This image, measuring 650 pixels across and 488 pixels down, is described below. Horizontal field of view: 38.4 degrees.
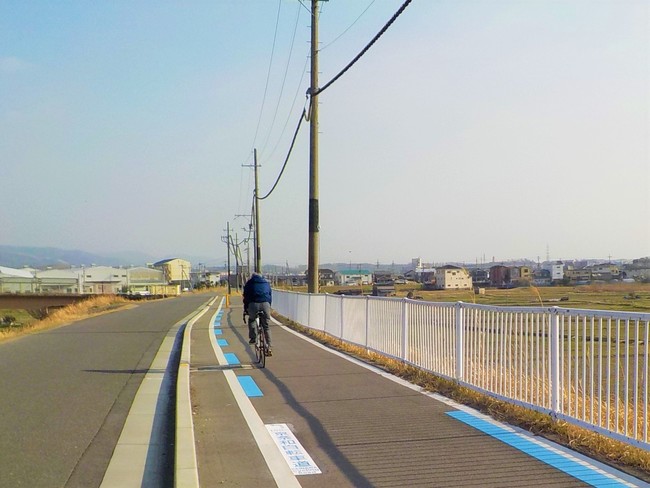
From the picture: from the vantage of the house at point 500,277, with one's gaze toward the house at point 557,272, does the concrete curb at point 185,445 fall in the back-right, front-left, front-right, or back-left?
back-right

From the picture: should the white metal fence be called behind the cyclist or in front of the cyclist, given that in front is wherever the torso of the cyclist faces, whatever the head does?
behind

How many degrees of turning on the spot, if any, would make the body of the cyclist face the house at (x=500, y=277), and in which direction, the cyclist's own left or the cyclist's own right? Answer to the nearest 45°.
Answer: approximately 45° to the cyclist's own right

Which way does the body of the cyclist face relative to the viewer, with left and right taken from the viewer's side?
facing away from the viewer

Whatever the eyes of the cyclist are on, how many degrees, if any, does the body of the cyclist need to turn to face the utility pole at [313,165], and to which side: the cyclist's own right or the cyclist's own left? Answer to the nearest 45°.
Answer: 0° — they already face it

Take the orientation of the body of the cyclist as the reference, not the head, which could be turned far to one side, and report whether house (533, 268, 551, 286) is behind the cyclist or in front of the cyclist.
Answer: in front

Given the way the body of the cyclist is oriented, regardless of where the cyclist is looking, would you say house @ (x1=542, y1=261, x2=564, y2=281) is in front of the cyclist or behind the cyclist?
in front
